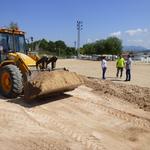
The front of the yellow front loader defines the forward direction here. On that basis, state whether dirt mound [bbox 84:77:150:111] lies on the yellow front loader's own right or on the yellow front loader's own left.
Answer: on the yellow front loader's own left

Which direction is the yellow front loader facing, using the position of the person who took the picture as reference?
facing the viewer and to the right of the viewer
